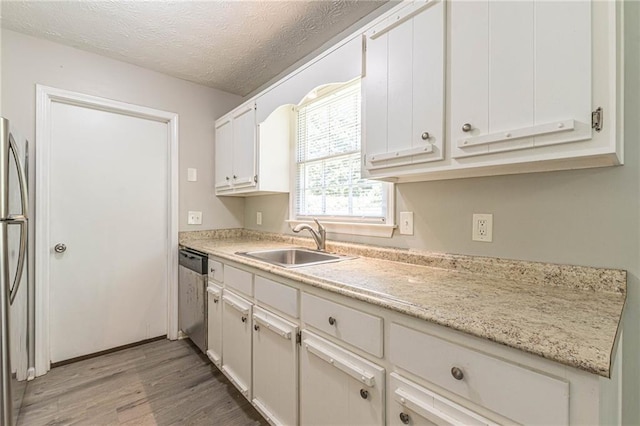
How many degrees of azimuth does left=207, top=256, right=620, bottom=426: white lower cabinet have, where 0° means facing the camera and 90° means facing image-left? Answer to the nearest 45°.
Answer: approximately 45°

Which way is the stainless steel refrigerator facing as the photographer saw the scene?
facing to the right of the viewer

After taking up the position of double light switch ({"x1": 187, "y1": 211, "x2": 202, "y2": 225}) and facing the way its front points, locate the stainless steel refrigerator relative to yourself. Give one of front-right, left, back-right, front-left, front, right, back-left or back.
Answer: front-right

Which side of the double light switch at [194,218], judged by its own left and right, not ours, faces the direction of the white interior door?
right

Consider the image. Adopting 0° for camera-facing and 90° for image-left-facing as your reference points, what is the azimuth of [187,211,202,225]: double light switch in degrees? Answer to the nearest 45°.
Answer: approximately 0°

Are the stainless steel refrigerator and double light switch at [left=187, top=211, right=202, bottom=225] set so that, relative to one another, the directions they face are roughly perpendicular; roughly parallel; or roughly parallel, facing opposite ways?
roughly perpendicular

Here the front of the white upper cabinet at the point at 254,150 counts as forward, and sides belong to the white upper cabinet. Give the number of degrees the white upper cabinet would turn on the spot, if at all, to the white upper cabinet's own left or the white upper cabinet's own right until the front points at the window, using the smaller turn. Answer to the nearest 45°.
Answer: approximately 90° to the white upper cabinet's own left

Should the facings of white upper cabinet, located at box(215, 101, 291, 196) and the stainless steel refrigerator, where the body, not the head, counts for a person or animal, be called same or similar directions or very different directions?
very different directions

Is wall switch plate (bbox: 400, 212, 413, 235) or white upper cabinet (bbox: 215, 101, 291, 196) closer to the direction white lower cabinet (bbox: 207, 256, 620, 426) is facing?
the white upper cabinet

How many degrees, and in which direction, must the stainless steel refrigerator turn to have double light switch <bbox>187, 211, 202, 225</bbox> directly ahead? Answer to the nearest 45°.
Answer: approximately 45° to its left

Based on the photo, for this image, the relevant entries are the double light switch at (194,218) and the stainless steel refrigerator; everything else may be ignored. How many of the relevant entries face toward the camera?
1

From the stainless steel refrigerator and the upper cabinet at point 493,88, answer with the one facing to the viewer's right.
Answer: the stainless steel refrigerator
